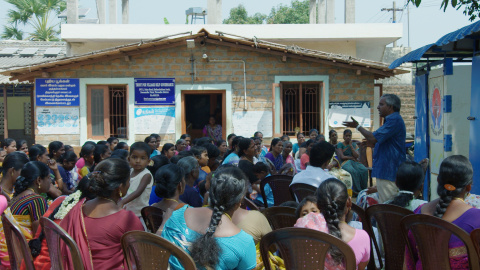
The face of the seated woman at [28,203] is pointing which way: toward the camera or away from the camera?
away from the camera

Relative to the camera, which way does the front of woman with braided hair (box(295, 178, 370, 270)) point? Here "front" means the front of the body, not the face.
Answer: away from the camera

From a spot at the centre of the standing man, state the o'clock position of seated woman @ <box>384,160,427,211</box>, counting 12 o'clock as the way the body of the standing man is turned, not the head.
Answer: The seated woman is roughly at 9 o'clock from the standing man.

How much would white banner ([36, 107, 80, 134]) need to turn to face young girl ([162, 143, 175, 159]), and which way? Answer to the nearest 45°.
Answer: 0° — it already faces them

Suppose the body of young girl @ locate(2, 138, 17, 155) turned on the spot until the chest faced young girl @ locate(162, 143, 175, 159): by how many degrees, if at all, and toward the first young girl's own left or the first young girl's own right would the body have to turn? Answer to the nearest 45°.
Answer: approximately 45° to the first young girl's own right

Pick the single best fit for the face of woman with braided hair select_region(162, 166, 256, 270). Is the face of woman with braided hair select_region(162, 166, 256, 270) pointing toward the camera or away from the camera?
away from the camera

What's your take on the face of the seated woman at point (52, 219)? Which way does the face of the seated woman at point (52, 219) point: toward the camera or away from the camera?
away from the camera

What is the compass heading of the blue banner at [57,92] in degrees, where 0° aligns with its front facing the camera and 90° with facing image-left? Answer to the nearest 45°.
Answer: approximately 0°

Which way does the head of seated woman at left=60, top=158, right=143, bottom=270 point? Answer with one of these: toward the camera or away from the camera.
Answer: away from the camera

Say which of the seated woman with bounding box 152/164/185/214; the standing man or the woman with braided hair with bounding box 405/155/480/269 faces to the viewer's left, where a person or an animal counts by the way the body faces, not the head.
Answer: the standing man

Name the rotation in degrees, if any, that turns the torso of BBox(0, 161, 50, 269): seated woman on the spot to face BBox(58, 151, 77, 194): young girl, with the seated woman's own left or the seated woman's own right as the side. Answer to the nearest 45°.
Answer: approximately 45° to the seated woman's own left
